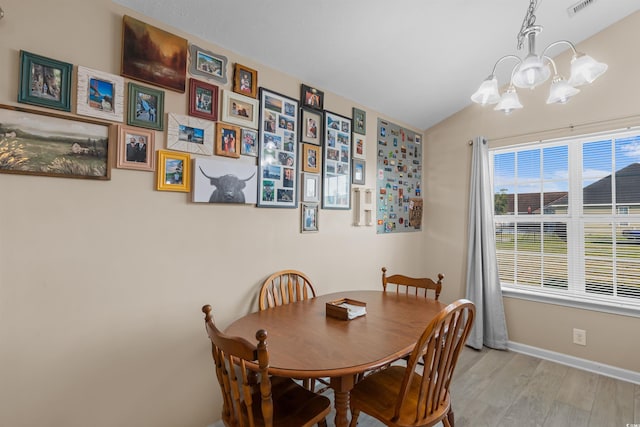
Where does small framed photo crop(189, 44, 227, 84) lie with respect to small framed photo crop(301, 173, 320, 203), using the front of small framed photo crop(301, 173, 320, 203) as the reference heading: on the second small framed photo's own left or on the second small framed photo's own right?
on the second small framed photo's own right

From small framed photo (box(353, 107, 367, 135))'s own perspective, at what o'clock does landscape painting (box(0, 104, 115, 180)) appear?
The landscape painting is roughly at 3 o'clock from the small framed photo.

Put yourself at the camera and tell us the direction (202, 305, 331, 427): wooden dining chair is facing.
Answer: facing away from the viewer and to the right of the viewer

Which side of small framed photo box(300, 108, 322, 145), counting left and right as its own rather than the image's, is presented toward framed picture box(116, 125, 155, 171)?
right

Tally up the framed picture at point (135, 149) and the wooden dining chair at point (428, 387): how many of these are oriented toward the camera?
1
